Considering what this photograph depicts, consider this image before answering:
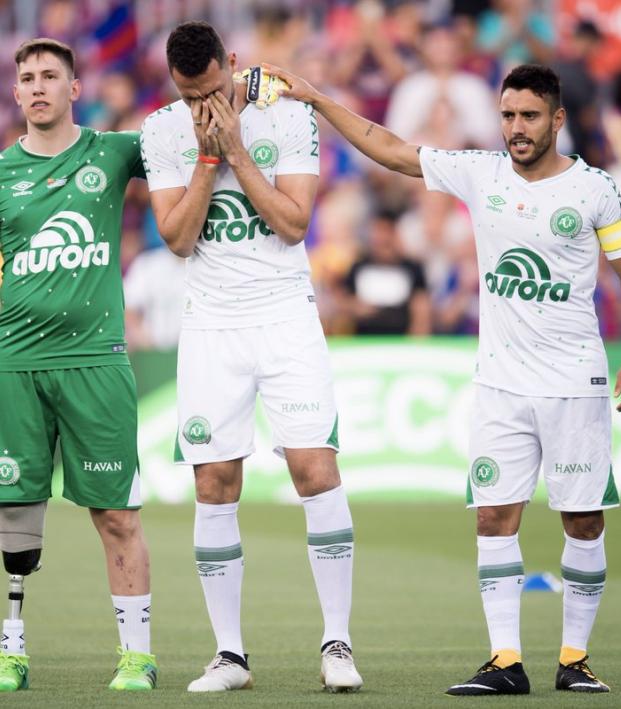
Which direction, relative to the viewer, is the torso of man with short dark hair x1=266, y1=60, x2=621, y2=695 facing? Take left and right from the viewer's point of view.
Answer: facing the viewer

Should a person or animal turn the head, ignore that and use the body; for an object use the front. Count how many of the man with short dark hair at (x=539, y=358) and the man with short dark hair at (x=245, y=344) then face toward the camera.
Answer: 2

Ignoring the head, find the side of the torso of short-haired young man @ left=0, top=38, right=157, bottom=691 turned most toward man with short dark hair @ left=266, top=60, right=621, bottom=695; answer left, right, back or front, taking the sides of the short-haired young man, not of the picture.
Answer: left

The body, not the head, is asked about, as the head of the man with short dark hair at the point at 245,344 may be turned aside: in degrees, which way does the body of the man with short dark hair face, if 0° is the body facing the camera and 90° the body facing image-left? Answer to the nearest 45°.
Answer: approximately 0°

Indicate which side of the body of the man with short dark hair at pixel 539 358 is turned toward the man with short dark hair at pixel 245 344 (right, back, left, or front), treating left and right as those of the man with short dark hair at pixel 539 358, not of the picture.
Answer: right

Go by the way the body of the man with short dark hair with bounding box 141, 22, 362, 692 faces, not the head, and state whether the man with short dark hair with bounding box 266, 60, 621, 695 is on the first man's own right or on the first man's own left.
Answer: on the first man's own left

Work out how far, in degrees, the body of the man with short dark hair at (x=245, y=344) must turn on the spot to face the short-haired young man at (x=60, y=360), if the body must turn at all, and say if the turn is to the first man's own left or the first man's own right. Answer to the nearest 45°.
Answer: approximately 90° to the first man's own right

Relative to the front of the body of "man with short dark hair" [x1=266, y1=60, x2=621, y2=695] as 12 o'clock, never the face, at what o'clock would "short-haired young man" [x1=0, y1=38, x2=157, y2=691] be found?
The short-haired young man is roughly at 3 o'clock from the man with short dark hair.

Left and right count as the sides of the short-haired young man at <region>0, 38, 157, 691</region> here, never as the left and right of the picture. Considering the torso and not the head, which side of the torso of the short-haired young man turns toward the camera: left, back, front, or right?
front
